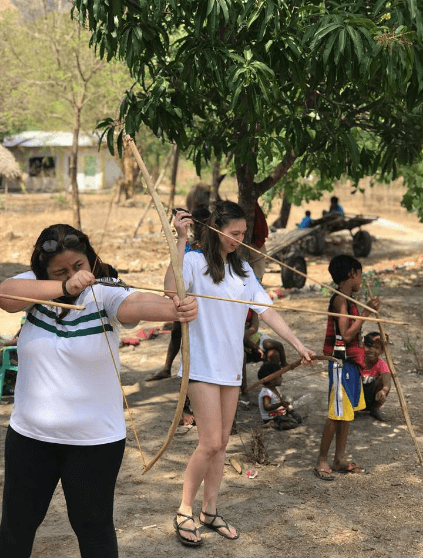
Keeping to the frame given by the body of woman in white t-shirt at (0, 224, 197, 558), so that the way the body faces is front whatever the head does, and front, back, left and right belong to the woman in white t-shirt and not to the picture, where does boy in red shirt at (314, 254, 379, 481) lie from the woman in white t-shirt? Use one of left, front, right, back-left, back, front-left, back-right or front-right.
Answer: back-left

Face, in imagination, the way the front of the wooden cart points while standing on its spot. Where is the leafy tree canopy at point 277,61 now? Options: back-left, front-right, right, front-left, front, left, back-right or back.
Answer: front-left

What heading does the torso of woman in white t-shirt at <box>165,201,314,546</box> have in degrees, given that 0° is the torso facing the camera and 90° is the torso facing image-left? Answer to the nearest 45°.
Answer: approximately 315°

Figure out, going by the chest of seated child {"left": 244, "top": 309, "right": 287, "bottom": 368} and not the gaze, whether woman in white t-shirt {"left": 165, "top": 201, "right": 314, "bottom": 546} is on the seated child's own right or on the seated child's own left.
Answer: on the seated child's own right

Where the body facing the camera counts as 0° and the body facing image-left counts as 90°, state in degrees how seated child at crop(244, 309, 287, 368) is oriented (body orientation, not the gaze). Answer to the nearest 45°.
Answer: approximately 315°
